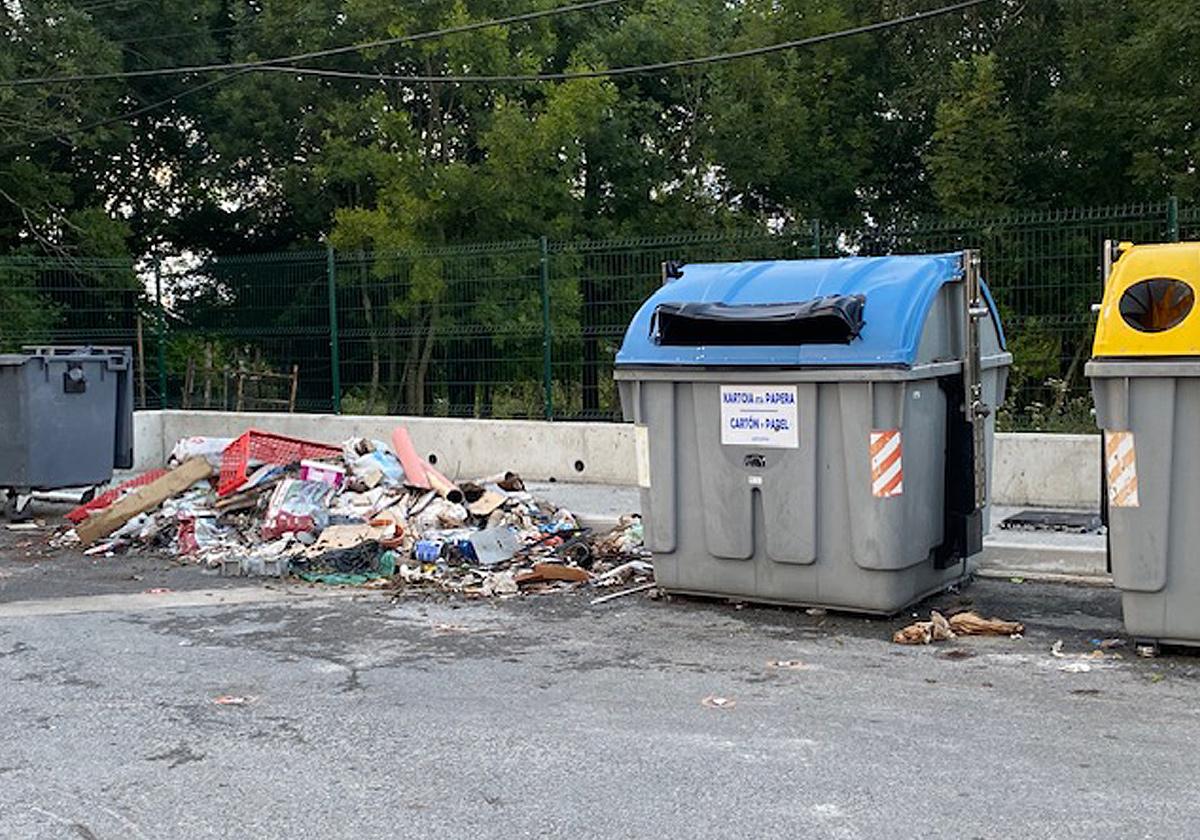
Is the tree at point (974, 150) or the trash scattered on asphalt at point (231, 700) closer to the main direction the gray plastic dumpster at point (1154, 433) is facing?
the trash scattered on asphalt

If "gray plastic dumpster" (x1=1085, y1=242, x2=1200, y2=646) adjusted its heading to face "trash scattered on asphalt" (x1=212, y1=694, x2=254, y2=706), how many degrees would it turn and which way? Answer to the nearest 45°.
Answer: approximately 45° to its right

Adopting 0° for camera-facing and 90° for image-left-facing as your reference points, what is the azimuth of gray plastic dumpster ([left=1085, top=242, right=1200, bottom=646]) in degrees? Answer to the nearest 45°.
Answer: approximately 0°

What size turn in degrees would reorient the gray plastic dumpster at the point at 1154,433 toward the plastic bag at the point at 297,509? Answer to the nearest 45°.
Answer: approximately 90° to its right

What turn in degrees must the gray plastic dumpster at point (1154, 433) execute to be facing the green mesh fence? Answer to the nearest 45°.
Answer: approximately 135° to its right

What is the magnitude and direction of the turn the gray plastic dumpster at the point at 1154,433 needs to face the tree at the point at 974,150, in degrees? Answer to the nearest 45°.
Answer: approximately 180°

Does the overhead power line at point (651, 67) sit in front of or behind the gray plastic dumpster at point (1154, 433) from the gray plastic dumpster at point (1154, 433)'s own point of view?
behind
